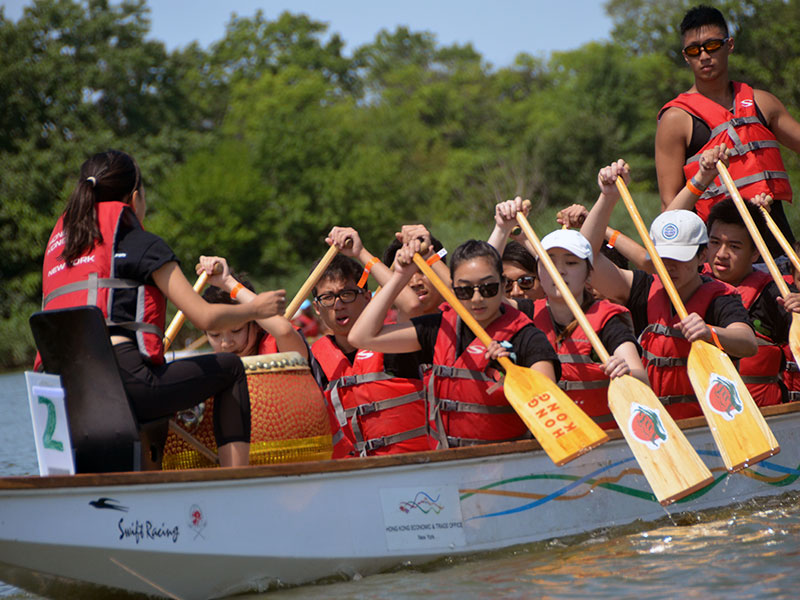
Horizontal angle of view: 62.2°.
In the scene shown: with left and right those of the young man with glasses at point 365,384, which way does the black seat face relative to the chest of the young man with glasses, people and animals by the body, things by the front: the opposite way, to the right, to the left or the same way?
the opposite way

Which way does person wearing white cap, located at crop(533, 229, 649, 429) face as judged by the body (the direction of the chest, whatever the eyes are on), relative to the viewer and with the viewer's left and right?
facing the viewer and to the left of the viewer

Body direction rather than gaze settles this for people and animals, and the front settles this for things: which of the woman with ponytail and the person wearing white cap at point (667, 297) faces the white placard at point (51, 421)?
the person wearing white cap

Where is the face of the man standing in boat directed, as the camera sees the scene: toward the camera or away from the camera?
toward the camera

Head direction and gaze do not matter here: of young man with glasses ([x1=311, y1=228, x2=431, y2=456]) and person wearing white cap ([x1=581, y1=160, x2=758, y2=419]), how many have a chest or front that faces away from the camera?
0

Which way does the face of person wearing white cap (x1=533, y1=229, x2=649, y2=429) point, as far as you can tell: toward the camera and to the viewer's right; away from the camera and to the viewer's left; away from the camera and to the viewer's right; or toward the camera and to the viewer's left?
toward the camera and to the viewer's left

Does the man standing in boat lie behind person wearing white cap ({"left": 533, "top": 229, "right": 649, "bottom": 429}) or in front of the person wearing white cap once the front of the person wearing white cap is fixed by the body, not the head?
behind

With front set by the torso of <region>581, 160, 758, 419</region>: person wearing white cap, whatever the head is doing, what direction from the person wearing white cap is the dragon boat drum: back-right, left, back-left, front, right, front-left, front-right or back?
front

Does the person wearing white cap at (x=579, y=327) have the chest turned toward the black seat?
yes

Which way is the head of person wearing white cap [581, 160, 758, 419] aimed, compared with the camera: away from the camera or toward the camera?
toward the camera

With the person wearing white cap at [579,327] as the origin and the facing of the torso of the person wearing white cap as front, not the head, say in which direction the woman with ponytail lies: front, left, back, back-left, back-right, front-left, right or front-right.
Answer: front

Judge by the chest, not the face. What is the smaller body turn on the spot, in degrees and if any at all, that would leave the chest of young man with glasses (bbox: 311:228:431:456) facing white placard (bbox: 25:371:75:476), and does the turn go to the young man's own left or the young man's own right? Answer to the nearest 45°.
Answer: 0° — they already face it

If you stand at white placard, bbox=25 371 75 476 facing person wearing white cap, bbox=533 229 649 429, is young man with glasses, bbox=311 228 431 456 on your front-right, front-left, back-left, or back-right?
front-left

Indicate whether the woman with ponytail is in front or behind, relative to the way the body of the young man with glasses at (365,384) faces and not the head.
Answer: in front

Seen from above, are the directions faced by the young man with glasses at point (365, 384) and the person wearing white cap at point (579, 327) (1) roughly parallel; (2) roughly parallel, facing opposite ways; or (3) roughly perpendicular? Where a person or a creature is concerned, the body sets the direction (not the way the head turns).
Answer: roughly parallel

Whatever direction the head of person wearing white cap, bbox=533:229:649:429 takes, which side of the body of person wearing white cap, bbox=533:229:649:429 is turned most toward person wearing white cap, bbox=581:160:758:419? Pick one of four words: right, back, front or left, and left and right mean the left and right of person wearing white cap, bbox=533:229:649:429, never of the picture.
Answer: back

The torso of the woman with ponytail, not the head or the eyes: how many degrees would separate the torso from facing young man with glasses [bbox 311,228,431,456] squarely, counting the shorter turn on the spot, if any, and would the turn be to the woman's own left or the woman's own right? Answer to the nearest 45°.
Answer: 0° — they already face them

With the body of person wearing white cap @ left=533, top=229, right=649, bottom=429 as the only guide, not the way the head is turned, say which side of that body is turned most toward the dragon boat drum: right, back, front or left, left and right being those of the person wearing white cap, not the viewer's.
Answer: front
